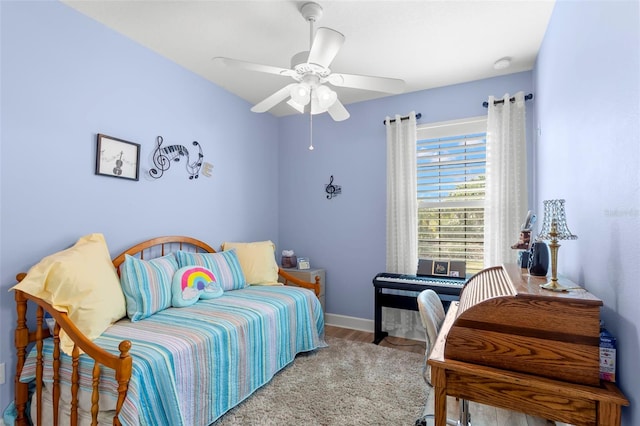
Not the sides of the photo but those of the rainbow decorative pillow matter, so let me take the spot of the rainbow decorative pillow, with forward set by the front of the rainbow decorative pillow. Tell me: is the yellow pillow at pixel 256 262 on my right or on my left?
on my left

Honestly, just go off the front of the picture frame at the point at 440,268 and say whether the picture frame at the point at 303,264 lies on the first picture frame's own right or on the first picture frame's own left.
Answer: on the first picture frame's own right

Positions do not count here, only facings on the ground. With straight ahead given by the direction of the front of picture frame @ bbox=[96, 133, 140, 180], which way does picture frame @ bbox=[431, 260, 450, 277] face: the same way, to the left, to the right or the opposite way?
to the right

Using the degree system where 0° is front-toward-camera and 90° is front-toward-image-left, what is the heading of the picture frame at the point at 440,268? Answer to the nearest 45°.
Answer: approximately 0°

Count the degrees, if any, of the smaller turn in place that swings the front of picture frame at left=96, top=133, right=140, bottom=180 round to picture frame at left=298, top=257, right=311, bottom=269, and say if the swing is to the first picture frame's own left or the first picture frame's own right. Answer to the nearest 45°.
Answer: approximately 45° to the first picture frame's own left

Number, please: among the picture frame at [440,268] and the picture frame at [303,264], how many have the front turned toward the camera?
2

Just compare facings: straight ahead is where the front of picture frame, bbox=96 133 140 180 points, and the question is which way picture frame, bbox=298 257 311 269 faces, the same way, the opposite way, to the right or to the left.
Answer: to the right

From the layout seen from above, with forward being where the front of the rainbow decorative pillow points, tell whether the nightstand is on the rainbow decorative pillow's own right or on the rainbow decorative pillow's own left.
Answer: on the rainbow decorative pillow's own left

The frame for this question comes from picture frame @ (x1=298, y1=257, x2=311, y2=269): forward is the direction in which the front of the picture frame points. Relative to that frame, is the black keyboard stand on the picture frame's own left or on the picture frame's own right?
on the picture frame's own left
